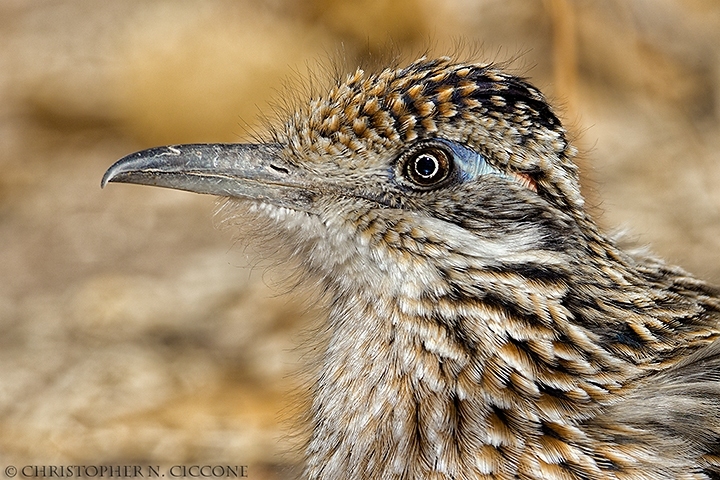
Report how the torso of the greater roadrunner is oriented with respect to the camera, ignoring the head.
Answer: to the viewer's left
